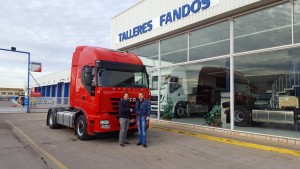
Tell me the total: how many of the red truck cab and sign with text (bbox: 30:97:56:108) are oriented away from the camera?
0

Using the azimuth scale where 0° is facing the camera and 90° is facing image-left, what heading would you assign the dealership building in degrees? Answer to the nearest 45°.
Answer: approximately 45°

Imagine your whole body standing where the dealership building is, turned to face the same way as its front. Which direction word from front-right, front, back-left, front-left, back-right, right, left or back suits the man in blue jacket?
front

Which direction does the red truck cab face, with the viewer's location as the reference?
facing the viewer and to the right of the viewer

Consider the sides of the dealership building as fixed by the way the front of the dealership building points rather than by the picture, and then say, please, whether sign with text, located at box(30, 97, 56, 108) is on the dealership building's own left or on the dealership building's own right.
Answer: on the dealership building's own right

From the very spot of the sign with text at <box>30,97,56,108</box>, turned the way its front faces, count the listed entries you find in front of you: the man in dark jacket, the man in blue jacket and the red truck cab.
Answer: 3

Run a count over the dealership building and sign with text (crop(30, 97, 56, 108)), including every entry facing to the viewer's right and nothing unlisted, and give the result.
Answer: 0

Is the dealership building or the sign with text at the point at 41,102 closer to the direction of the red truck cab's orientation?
the dealership building

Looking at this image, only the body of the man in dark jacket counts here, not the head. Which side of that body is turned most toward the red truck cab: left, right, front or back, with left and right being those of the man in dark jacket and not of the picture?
back

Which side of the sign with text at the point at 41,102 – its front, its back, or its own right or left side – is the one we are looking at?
front

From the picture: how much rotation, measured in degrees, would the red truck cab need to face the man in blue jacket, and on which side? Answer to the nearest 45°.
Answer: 0° — it already faces them

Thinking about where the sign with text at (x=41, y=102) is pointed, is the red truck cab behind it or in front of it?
in front
